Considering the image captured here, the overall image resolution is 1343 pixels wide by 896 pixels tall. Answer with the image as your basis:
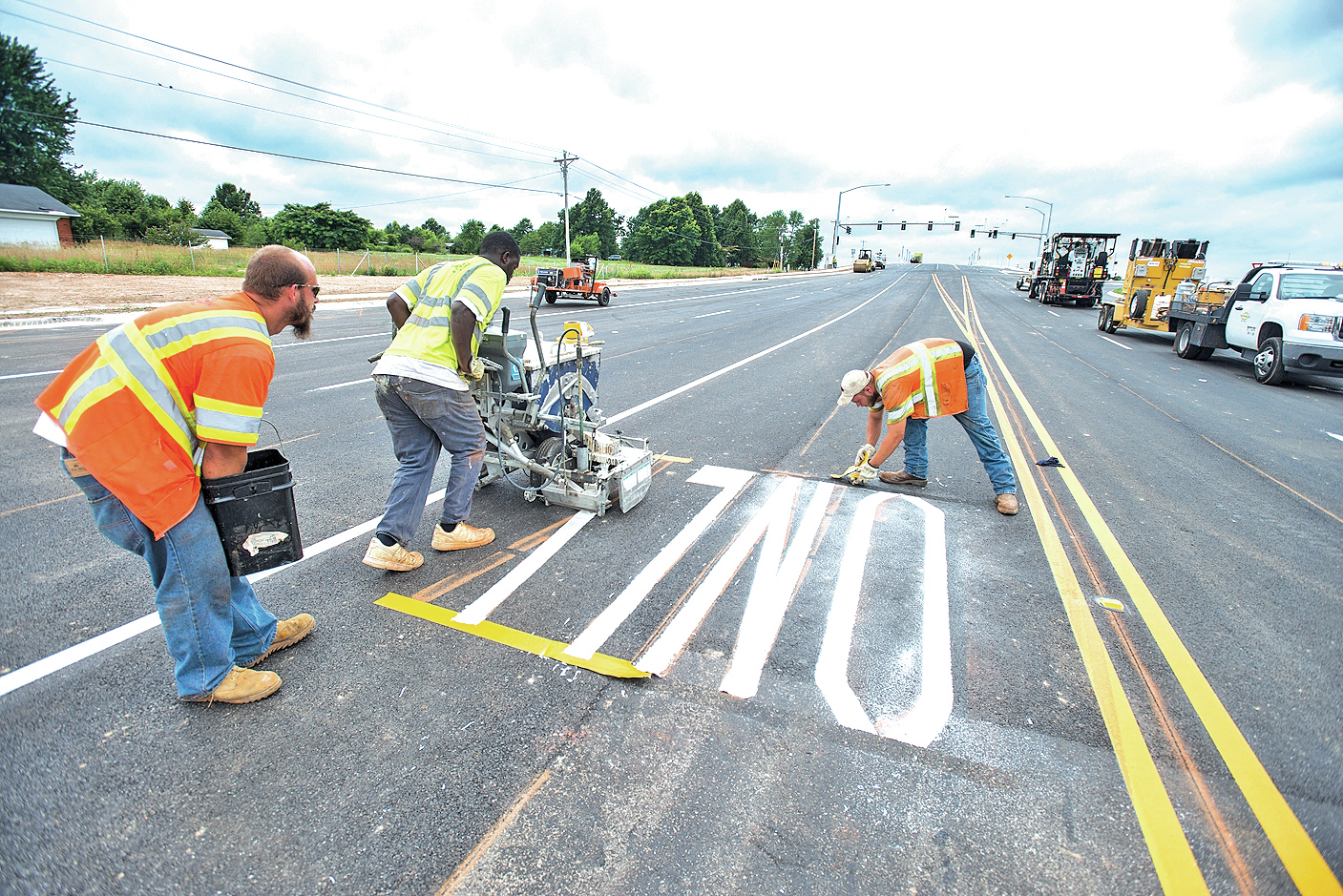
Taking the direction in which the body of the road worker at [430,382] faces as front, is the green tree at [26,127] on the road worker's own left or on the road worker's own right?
on the road worker's own left

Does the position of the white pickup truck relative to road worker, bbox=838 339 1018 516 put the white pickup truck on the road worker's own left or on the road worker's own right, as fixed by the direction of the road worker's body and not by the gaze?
on the road worker's own right

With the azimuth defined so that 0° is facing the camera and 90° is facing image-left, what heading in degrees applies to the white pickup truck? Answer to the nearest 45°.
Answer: approximately 315°

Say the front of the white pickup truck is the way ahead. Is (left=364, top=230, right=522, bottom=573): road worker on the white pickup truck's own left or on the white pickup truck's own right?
on the white pickup truck's own right

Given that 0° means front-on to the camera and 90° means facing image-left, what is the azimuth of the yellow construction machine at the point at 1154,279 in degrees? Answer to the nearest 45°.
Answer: approximately 315°

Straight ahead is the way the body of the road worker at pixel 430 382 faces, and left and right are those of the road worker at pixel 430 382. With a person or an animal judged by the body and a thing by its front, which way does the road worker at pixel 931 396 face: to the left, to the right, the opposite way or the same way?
to the left

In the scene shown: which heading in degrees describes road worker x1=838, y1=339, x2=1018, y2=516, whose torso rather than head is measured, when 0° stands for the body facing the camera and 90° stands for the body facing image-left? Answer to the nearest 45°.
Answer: approximately 90°

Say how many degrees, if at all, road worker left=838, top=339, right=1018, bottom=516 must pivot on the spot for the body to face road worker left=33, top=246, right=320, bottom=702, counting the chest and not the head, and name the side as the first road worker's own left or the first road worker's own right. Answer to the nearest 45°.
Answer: approximately 45° to the first road worker's own left

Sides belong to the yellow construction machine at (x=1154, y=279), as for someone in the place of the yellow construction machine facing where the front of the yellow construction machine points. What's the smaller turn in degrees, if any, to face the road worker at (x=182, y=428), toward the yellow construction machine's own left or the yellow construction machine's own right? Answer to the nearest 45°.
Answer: approximately 45° to the yellow construction machine's own right

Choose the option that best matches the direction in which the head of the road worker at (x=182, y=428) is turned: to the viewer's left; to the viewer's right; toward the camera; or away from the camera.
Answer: to the viewer's right

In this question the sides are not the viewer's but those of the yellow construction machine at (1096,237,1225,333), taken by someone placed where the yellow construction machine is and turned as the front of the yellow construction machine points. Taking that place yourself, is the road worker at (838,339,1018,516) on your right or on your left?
on your right

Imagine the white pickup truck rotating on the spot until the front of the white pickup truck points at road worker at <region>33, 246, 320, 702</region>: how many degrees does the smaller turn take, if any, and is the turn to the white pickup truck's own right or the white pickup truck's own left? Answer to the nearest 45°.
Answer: approximately 45° to the white pickup truck's own right

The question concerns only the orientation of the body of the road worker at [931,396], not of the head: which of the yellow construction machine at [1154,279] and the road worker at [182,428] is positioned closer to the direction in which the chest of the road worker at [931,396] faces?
the road worker

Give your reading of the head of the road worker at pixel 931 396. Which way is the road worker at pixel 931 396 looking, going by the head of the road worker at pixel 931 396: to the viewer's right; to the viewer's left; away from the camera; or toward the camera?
to the viewer's left

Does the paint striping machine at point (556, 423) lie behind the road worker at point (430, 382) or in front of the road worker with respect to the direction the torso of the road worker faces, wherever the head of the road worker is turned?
in front

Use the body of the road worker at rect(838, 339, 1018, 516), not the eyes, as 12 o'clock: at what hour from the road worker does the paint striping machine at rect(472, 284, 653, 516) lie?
The paint striping machine is roughly at 11 o'clock from the road worker.
